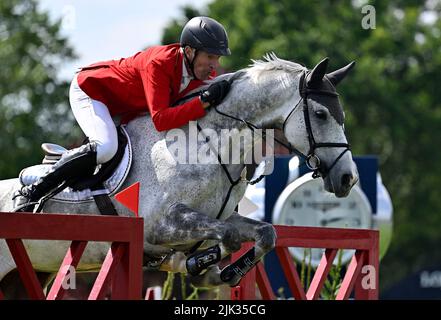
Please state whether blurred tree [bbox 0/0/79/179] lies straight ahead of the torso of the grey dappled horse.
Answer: no

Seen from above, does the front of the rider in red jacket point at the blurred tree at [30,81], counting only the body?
no

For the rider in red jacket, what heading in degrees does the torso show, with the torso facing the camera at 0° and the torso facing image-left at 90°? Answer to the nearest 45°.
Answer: approximately 270°

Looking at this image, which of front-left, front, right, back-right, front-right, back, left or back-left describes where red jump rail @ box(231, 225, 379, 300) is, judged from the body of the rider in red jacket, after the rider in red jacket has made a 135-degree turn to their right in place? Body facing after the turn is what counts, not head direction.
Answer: back

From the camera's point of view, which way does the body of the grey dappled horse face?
to the viewer's right

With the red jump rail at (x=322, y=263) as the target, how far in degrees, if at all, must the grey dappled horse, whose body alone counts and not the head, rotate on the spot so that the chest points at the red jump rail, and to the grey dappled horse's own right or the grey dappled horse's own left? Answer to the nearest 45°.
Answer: approximately 45° to the grey dappled horse's own left
